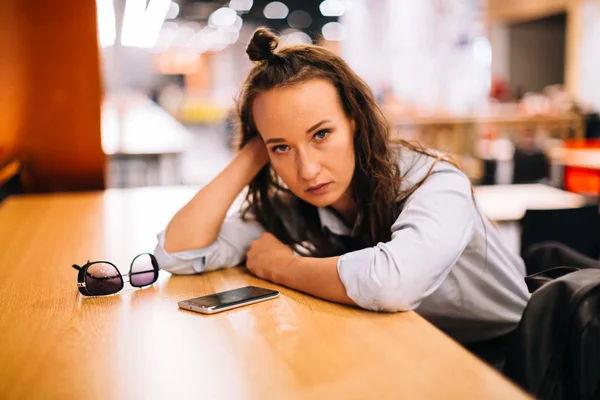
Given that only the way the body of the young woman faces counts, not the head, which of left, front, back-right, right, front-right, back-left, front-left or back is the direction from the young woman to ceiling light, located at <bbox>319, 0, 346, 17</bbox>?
back-right

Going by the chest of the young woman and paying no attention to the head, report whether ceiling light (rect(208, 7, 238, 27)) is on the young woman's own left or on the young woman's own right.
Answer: on the young woman's own right

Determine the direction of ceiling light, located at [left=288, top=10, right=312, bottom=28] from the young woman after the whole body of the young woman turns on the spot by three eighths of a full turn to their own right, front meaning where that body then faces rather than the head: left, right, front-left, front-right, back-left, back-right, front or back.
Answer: front

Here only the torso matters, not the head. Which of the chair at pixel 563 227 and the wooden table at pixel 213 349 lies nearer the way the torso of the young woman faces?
the wooden table

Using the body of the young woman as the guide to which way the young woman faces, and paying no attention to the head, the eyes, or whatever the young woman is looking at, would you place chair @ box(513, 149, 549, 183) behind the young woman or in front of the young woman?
behind

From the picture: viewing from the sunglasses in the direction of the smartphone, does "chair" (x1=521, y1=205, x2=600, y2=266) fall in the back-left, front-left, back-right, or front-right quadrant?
front-left

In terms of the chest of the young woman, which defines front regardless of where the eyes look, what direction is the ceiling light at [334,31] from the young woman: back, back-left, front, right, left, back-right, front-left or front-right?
back-right

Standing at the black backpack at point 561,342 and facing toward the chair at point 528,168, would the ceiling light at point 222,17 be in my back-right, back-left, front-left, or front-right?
front-left

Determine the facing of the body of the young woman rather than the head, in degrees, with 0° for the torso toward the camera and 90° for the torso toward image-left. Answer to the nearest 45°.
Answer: approximately 45°

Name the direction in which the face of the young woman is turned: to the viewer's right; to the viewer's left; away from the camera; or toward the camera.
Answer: toward the camera

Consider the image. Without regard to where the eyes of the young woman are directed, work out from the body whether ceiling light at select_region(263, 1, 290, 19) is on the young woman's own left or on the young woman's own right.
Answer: on the young woman's own right

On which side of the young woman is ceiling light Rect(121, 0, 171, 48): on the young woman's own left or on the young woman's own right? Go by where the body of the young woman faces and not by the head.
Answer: on the young woman's own right

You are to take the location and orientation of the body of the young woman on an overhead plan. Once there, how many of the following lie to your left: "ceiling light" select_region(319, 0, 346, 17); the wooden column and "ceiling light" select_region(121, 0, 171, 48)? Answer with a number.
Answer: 0

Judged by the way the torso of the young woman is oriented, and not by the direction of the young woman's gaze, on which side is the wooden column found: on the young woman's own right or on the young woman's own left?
on the young woman's own right

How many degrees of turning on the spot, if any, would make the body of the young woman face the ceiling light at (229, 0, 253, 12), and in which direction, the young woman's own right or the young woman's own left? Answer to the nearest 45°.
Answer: approximately 135° to the young woman's own right

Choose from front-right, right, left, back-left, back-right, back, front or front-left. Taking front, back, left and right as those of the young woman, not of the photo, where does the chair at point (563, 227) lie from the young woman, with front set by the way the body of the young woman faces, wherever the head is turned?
back
